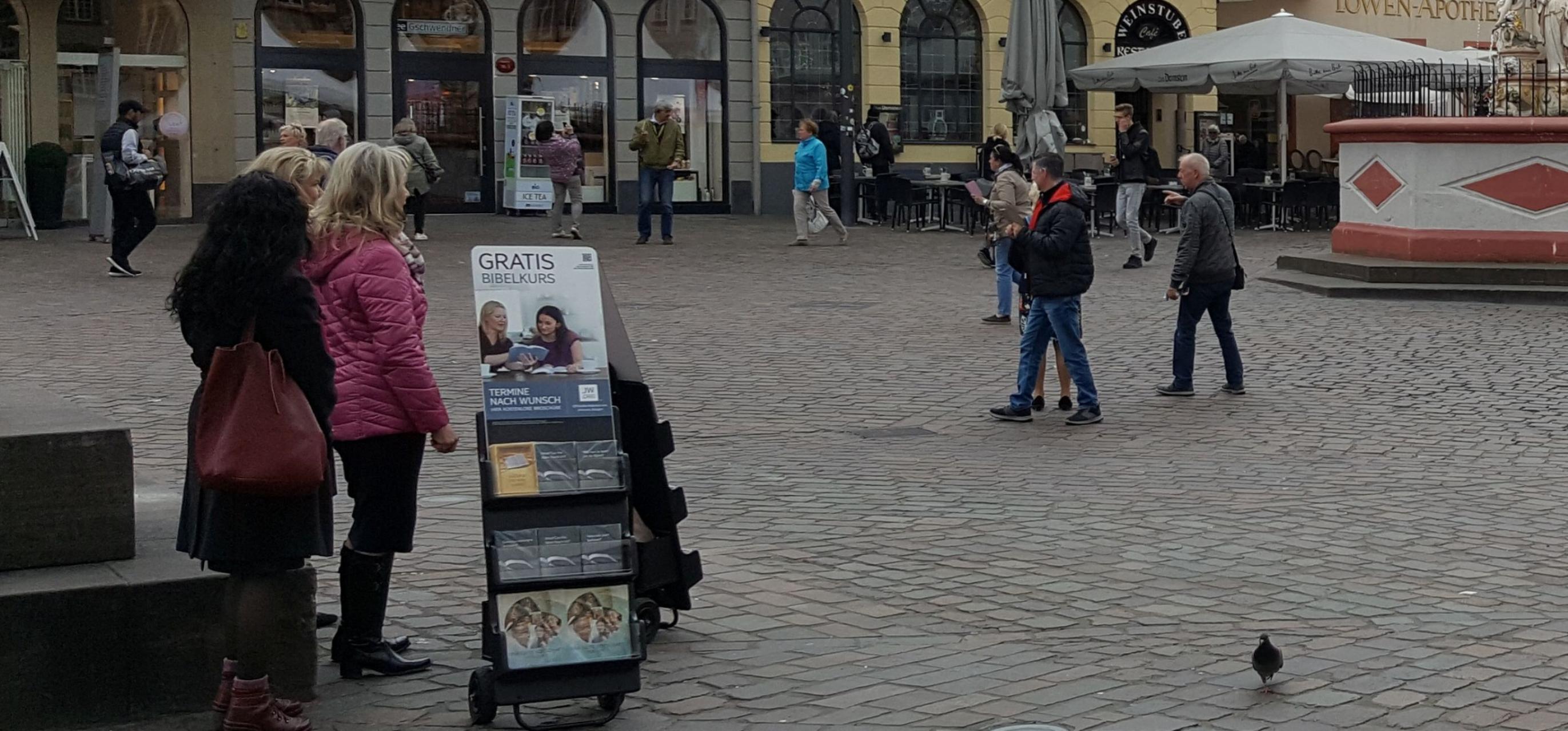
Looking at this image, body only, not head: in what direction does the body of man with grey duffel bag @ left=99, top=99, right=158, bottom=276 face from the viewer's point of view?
to the viewer's right

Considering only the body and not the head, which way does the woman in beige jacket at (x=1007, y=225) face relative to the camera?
to the viewer's left

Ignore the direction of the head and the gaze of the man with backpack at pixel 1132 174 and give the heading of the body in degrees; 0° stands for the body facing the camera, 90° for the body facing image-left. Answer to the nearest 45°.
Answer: approximately 45°

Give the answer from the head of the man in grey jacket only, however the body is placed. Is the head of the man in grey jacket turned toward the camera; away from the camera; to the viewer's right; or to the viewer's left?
to the viewer's left

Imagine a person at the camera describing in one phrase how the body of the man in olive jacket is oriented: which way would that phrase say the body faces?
toward the camera

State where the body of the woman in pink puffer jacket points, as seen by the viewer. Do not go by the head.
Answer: to the viewer's right

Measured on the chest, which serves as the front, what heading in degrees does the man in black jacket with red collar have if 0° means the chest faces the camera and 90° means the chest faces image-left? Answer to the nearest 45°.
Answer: approximately 90°

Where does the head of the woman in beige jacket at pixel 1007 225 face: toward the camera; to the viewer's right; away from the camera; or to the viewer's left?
to the viewer's left

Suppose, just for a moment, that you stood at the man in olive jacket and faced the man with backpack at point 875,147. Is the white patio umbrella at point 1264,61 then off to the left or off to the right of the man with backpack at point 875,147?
right

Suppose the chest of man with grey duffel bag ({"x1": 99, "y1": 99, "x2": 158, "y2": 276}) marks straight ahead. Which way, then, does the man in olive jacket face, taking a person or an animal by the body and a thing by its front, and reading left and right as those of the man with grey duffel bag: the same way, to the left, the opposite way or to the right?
to the right
